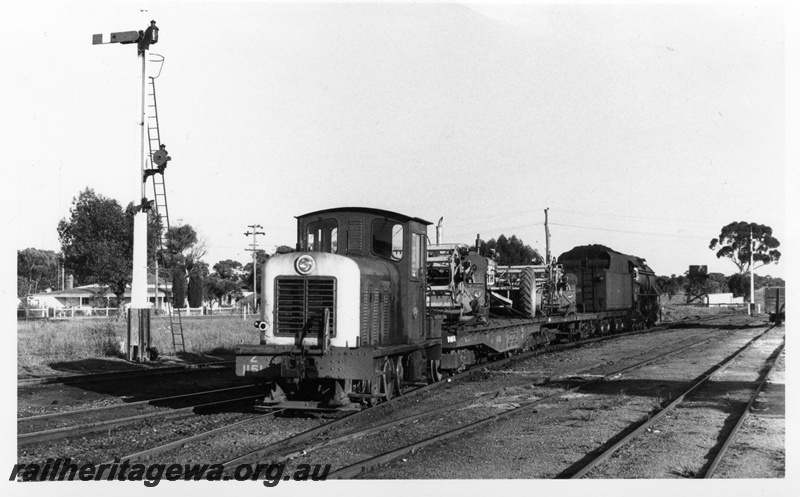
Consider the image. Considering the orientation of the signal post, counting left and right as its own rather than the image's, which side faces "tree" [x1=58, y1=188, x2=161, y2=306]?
back

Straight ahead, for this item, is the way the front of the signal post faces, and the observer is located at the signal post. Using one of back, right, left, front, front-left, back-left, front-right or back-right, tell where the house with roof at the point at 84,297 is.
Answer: back

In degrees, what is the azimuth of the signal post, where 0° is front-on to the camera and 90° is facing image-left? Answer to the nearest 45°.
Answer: approximately 0°

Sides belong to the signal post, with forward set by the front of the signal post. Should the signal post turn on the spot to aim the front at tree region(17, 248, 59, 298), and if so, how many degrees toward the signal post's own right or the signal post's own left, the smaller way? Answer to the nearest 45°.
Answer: approximately 180°
